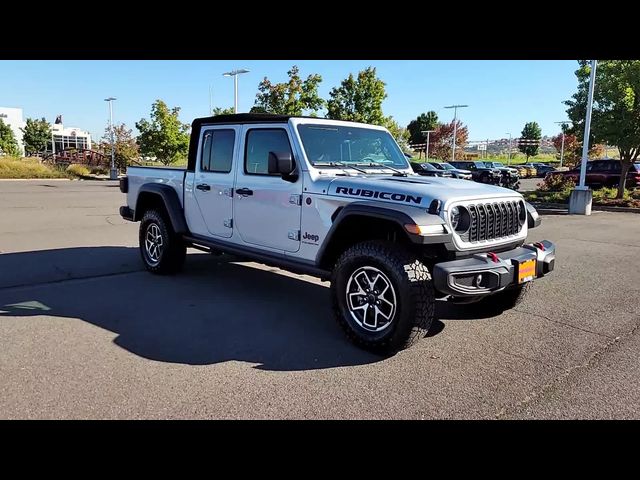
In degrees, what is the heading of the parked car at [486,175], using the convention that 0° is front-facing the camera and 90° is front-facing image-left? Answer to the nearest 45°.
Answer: approximately 315°

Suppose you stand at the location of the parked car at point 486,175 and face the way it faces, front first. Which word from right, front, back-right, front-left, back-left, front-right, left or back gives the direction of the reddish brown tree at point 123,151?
back-right

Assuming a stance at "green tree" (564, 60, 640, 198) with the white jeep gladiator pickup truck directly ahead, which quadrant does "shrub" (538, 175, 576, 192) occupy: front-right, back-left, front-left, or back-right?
back-right

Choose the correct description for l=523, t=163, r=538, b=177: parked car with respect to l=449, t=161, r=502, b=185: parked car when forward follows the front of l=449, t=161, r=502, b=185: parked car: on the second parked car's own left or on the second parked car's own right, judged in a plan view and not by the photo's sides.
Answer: on the second parked car's own left

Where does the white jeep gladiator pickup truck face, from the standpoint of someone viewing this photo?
facing the viewer and to the right of the viewer

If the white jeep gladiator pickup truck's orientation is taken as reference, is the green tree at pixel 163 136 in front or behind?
behind

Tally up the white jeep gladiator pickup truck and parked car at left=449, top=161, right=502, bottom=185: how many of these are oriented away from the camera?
0

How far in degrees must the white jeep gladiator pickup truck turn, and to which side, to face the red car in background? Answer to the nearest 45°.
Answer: approximately 90° to its left

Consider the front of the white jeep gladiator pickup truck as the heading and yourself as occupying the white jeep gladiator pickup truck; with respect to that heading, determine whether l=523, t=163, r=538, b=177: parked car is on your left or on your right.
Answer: on your left

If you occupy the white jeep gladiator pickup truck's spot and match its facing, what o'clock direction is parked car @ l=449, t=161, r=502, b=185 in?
The parked car is roughly at 8 o'clock from the white jeep gladiator pickup truck.

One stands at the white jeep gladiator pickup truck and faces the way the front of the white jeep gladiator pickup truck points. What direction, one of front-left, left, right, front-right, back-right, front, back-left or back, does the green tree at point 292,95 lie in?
back-left
